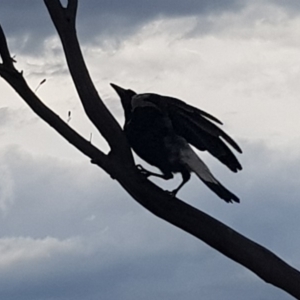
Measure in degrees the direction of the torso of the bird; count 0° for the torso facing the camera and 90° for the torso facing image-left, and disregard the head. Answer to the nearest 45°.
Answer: approximately 90°
